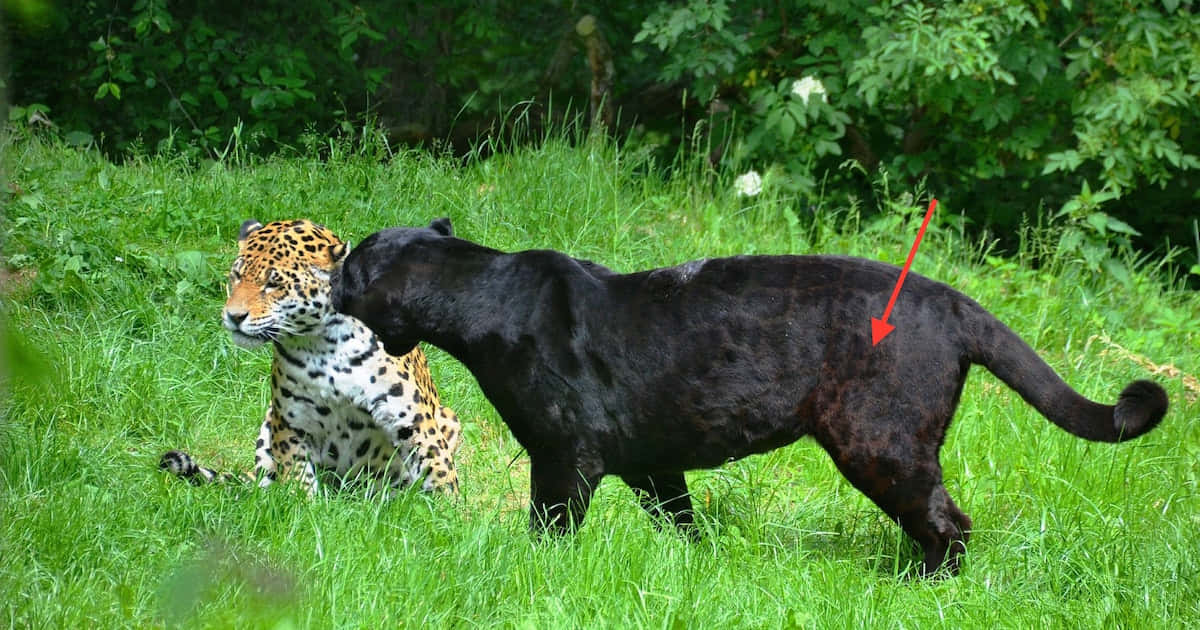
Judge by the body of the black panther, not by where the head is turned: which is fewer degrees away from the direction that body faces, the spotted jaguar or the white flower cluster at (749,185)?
the spotted jaguar

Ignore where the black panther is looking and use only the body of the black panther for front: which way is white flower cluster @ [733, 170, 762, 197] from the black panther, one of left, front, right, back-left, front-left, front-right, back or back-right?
right

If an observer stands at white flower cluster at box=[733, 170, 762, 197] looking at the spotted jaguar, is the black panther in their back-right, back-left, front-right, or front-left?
front-left

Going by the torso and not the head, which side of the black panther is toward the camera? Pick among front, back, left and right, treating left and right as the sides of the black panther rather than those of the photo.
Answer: left

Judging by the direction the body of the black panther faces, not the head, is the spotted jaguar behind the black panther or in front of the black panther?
in front
